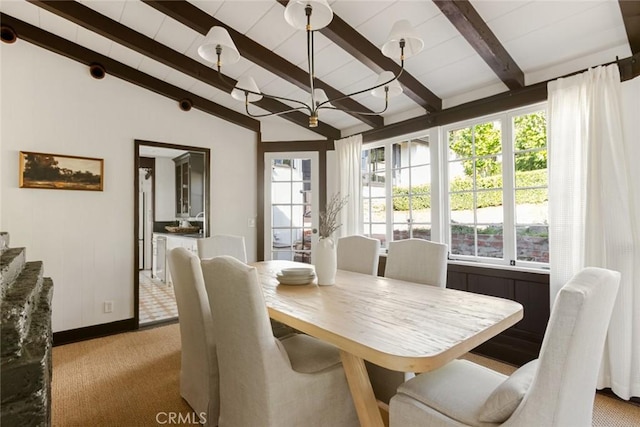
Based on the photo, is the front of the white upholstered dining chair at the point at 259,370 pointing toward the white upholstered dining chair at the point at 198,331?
no

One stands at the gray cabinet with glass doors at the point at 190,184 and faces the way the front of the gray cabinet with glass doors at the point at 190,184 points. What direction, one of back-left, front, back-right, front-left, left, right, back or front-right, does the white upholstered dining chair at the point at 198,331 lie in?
front-left

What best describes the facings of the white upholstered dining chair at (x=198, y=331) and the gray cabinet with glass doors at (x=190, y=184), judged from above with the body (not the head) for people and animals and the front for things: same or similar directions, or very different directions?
very different directions

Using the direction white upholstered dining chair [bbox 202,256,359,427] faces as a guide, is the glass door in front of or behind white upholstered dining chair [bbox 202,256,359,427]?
in front

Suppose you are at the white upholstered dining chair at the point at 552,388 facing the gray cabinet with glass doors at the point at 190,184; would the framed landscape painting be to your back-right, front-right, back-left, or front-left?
front-left

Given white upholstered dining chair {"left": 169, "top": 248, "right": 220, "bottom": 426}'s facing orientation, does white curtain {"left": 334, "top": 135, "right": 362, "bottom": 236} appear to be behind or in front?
in front

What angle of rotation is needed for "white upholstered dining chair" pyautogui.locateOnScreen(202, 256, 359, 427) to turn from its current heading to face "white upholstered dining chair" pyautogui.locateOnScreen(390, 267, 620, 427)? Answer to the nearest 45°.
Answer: approximately 90° to its right

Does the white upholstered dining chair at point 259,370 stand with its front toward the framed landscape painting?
no

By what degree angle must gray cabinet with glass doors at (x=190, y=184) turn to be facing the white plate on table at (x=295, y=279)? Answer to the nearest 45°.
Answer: approximately 45° to its left

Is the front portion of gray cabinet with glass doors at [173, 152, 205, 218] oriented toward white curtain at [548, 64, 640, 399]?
no

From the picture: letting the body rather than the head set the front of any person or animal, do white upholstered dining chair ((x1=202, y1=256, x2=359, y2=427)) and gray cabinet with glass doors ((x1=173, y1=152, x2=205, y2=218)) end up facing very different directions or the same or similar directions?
very different directions

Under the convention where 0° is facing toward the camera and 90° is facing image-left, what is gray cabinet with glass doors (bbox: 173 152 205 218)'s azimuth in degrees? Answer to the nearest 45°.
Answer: approximately 45°

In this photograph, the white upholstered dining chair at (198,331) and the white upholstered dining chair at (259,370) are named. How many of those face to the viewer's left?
0

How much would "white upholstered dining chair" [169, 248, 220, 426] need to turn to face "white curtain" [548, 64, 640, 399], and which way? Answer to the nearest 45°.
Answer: approximately 45° to its right
